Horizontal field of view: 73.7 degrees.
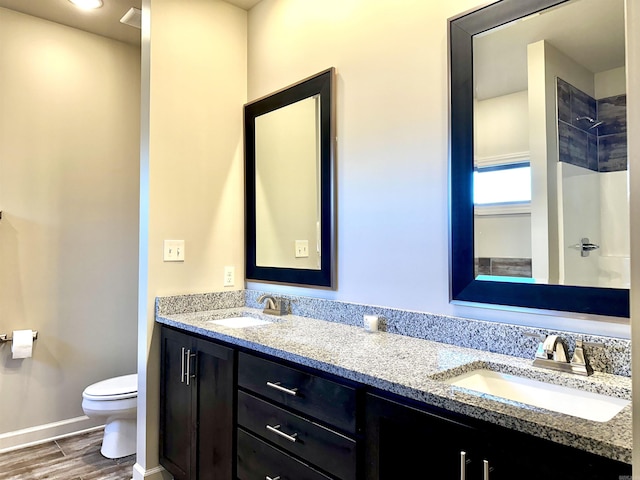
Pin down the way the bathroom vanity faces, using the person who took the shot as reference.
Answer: facing the viewer and to the left of the viewer

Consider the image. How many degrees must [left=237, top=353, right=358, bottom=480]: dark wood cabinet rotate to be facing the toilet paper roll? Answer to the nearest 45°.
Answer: approximately 90° to its right

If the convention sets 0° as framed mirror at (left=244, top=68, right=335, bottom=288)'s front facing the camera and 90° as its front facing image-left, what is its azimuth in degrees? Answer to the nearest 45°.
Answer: approximately 45°

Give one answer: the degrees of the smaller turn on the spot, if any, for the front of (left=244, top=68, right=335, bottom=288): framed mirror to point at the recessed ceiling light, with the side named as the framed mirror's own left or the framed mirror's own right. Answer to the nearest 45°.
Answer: approximately 45° to the framed mirror's own right

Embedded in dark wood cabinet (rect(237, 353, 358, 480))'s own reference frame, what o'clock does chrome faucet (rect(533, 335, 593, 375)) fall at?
The chrome faucet is roughly at 8 o'clock from the dark wood cabinet.

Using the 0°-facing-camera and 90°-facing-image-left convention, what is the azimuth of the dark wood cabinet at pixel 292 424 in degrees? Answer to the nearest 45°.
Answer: approximately 45°

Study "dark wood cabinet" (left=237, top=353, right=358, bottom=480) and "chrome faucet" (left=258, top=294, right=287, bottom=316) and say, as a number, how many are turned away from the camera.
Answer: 0

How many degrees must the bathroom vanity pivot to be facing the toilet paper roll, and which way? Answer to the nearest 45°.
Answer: approximately 90° to its right

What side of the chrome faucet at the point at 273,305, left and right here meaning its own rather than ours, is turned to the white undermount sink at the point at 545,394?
left

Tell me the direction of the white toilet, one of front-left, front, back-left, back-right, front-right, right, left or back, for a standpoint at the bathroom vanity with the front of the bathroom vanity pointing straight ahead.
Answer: right

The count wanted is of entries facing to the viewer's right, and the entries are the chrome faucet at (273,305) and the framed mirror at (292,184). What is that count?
0

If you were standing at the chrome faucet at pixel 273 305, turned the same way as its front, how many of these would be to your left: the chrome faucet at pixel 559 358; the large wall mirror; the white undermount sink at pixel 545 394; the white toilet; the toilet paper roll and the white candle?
4
